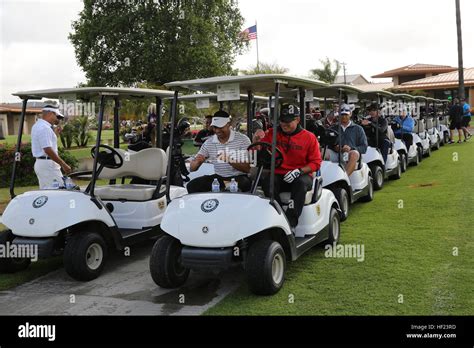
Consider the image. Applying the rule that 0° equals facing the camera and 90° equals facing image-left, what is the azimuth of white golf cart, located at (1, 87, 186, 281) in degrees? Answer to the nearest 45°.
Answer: approximately 45°

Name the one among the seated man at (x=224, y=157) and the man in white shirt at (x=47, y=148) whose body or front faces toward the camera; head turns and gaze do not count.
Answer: the seated man

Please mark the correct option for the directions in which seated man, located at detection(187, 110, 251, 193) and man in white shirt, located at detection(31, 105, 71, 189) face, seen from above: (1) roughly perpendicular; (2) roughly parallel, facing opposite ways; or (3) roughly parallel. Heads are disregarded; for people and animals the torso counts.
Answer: roughly perpendicular

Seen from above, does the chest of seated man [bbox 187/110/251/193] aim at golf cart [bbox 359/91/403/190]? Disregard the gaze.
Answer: no

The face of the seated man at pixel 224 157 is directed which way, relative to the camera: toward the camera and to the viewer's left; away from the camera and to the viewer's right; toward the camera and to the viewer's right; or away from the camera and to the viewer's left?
toward the camera and to the viewer's left

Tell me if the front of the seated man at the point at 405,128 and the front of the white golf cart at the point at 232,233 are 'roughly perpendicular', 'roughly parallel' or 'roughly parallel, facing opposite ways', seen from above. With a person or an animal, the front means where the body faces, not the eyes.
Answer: roughly parallel

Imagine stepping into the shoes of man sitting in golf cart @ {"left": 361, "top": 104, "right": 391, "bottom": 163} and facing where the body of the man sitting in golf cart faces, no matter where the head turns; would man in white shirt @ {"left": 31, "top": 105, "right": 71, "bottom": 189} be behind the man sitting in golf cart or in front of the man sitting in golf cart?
in front

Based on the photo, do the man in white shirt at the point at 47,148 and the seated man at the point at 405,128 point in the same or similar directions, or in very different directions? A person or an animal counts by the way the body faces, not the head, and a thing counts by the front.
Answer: very different directions

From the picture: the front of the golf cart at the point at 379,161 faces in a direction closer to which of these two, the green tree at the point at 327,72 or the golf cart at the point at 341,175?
the golf cart

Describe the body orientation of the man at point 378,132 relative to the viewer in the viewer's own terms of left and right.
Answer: facing the viewer and to the left of the viewer

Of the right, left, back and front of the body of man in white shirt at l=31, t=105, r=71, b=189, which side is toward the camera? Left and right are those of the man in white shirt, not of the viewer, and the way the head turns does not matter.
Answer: right

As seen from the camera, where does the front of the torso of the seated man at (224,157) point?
toward the camera
